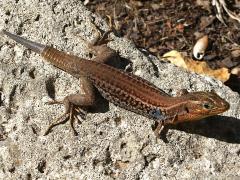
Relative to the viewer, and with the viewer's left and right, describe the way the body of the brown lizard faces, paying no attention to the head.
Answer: facing the viewer and to the right of the viewer

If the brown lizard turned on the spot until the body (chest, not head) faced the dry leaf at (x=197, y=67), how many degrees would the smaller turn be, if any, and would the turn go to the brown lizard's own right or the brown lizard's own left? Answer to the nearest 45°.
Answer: approximately 90° to the brown lizard's own left
